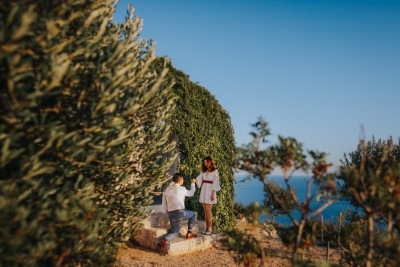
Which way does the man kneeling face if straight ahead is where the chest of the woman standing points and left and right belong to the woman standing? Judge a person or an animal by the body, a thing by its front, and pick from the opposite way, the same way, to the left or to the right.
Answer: the opposite way

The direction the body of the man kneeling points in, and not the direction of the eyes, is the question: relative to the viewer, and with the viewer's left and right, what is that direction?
facing away from the viewer and to the right of the viewer

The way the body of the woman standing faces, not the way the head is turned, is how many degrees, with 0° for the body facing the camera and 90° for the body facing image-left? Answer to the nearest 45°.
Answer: approximately 45°

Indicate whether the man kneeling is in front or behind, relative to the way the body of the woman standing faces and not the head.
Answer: in front

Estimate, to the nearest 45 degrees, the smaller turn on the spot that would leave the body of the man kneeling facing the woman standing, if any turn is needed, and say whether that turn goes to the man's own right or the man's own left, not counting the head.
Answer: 0° — they already face them
